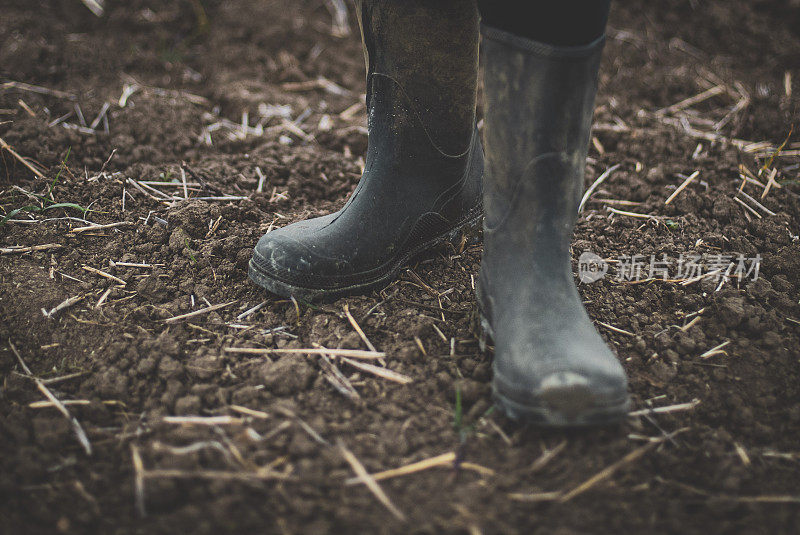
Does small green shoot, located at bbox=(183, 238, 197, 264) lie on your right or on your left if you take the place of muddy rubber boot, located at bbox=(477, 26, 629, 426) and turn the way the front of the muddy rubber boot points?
on your right

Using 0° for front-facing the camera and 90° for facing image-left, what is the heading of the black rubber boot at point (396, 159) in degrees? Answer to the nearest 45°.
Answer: approximately 45°

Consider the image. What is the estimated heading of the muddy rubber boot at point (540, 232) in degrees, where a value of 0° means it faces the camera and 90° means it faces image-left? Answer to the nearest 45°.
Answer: approximately 0°
